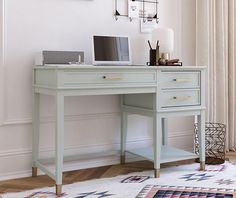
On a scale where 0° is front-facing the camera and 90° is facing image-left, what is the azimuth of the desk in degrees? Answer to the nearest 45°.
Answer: approximately 315°

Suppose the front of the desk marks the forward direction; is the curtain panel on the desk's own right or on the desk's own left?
on the desk's own left
